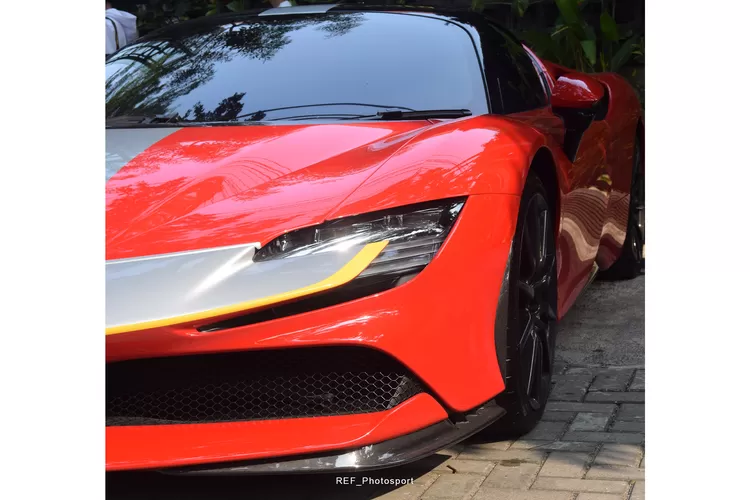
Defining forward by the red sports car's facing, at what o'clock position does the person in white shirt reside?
The person in white shirt is roughly at 4 o'clock from the red sports car.

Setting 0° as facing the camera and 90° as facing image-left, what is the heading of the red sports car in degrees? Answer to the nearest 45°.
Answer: approximately 45°
